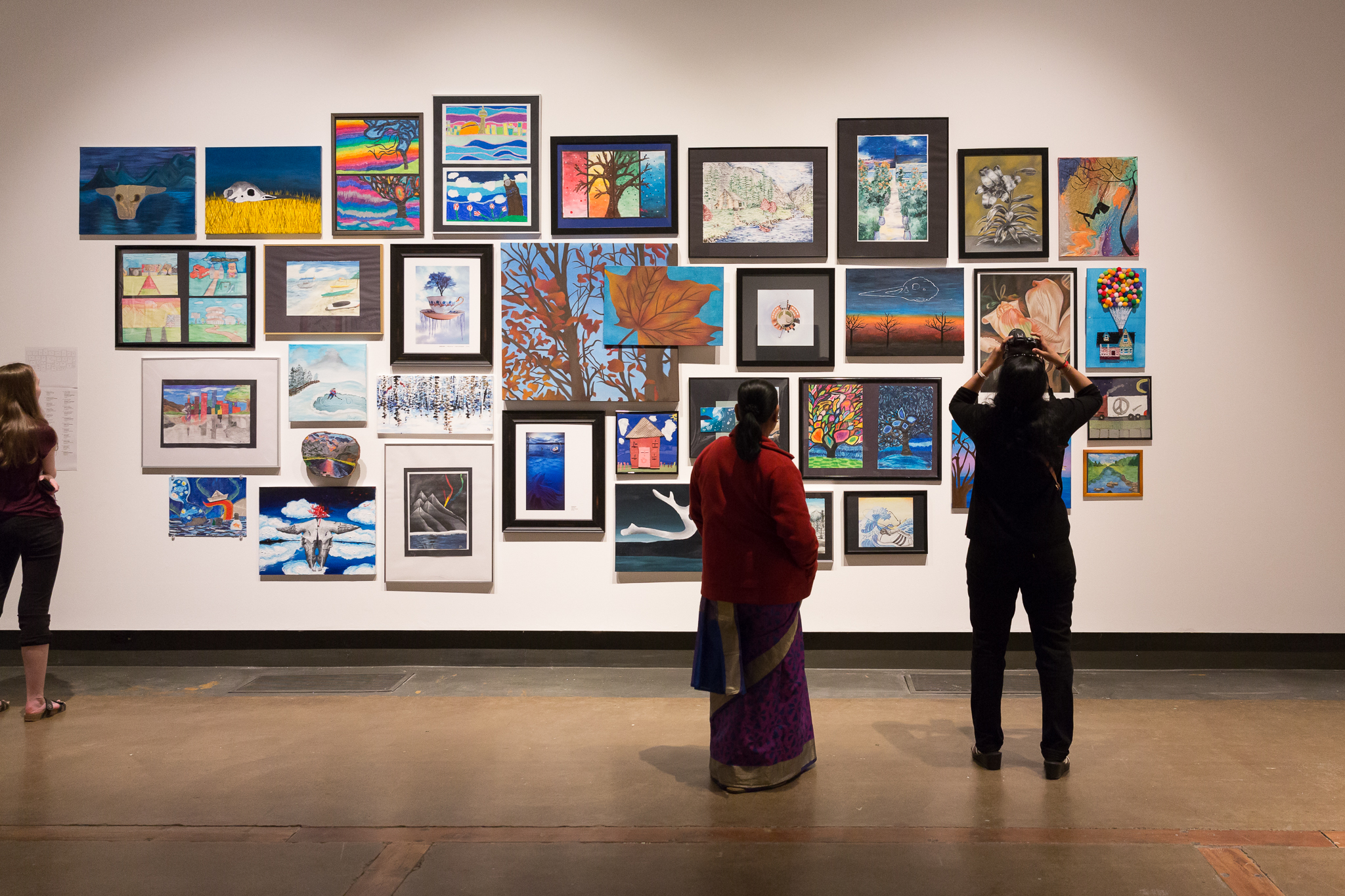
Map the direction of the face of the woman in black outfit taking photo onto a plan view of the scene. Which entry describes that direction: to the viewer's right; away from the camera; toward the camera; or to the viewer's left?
away from the camera

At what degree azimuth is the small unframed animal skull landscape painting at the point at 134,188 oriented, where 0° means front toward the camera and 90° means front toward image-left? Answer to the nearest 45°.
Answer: approximately 0°

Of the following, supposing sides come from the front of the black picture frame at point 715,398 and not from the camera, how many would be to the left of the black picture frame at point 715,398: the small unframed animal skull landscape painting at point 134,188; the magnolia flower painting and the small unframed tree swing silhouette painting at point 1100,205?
2

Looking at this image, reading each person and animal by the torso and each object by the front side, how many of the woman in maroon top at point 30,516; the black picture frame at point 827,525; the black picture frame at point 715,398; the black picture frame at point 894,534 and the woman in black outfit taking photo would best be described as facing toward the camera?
3
